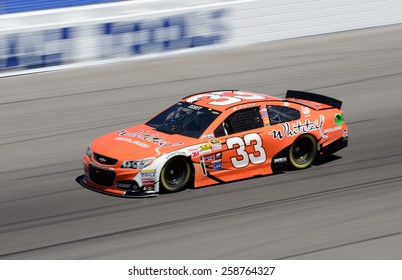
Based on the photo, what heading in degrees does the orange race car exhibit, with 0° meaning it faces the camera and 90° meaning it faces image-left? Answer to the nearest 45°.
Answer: approximately 45°
